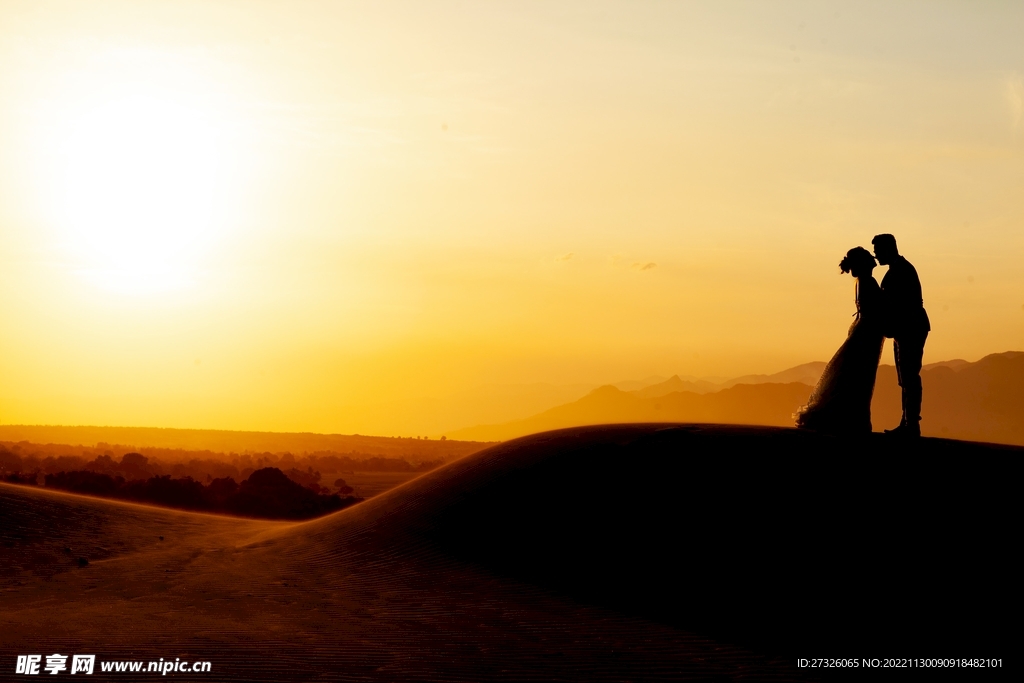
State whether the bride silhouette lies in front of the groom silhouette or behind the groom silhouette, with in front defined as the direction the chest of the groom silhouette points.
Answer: in front

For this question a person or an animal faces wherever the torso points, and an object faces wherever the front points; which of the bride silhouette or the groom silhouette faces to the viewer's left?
the groom silhouette

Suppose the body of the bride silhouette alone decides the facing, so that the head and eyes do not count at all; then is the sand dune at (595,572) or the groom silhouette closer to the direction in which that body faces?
the groom silhouette

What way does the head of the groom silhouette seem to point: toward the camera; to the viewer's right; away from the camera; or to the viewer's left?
to the viewer's left

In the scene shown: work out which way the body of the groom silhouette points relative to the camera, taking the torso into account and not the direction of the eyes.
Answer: to the viewer's left

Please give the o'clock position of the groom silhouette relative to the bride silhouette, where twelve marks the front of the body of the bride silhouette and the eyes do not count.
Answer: The groom silhouette is roughly at 1 o'clock from the bride silhouette.

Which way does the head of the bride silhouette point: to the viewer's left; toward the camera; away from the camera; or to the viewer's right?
to the viewer's right

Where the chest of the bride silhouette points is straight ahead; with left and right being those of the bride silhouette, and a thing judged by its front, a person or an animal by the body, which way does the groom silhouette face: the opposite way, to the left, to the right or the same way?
the opposite way

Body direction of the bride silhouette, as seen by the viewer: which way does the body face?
to the viewer's right

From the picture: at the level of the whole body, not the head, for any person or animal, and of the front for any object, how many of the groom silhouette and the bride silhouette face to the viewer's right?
1
